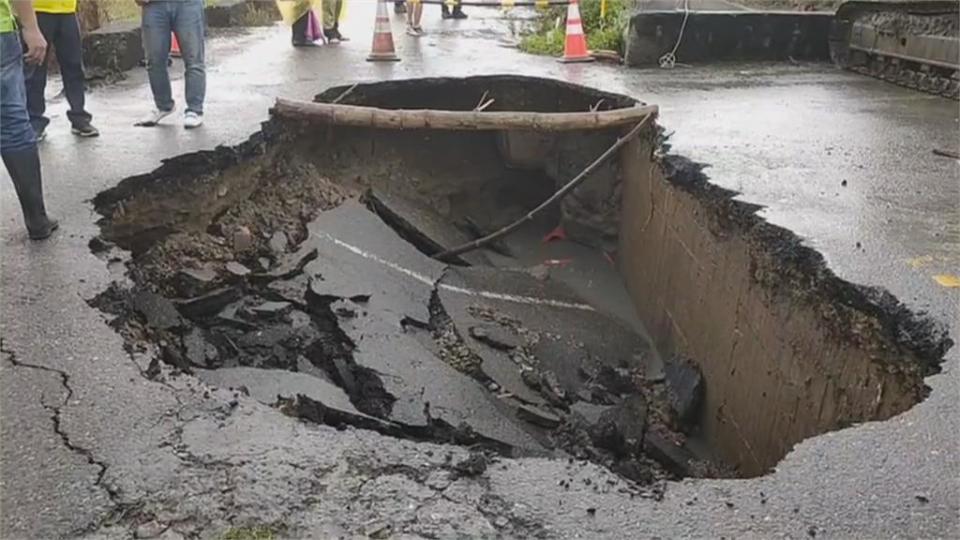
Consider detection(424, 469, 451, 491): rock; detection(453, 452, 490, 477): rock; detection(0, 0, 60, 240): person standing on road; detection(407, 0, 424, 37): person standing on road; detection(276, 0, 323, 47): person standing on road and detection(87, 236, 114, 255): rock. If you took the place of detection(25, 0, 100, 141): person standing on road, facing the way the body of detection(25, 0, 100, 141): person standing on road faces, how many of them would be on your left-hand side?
2

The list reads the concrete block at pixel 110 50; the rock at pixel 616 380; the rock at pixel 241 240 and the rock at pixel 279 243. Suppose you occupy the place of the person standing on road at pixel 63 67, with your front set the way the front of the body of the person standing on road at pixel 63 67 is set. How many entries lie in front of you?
3

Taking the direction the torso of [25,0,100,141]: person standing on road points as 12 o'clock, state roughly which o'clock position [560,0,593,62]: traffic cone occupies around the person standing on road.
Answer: The traffic cone is roughly at 10 o'clock from the person standing on road.

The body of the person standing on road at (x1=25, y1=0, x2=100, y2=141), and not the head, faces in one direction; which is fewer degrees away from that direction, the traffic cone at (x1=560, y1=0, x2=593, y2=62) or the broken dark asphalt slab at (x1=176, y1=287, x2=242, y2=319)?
the broken dark asphalt slab

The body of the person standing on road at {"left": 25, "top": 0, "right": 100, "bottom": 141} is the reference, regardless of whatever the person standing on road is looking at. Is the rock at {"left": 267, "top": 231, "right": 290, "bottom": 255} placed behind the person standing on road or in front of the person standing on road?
in front

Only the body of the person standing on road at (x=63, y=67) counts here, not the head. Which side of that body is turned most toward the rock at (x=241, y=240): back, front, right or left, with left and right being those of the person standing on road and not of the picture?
front

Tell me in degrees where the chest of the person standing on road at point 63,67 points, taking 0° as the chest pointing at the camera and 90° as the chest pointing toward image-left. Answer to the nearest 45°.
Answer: approximately 315°

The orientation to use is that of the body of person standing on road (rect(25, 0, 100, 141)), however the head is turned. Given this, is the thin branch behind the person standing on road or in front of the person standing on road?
in front

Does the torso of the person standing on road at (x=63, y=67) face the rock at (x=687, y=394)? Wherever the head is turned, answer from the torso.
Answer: yes

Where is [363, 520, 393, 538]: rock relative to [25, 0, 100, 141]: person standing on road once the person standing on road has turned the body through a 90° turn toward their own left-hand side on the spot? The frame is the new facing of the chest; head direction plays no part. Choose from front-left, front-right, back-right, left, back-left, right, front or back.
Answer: back-right

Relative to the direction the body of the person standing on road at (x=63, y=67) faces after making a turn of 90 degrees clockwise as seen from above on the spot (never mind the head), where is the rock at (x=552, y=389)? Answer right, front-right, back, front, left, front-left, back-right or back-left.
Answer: left

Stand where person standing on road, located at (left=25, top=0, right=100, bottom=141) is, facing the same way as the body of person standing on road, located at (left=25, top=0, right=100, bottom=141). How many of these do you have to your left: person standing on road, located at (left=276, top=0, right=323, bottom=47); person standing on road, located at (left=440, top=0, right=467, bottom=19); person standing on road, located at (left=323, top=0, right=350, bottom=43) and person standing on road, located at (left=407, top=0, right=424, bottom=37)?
4

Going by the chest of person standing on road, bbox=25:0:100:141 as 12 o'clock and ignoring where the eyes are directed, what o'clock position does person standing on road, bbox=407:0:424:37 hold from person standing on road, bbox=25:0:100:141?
person standing on road, bbox=407:0:424:37 is roughly at 9 o'clock from person standing on road, bbox=25:0:100:141.

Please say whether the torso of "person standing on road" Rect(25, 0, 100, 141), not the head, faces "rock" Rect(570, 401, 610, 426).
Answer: yes

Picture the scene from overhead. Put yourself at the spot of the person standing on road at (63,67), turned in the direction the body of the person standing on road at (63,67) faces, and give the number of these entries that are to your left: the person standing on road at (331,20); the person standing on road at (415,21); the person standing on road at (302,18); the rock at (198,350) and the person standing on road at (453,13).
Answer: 4

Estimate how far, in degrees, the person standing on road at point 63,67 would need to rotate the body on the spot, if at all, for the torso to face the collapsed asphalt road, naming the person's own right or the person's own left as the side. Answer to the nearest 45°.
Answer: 0° — they already face it

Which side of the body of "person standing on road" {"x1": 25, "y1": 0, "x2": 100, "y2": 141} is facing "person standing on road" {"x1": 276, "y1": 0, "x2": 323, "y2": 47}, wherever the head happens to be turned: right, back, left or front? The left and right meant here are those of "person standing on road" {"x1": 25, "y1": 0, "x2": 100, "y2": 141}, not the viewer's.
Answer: left

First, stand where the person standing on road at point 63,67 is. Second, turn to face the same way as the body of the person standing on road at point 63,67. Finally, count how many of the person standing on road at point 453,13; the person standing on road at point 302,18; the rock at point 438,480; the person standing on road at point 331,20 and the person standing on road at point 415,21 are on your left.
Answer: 4

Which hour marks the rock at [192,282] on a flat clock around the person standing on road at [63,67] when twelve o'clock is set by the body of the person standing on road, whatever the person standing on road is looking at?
The rock is roughly at 1 o'clock from the person standing on road.

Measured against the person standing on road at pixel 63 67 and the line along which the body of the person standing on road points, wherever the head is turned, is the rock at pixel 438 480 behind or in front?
in front
